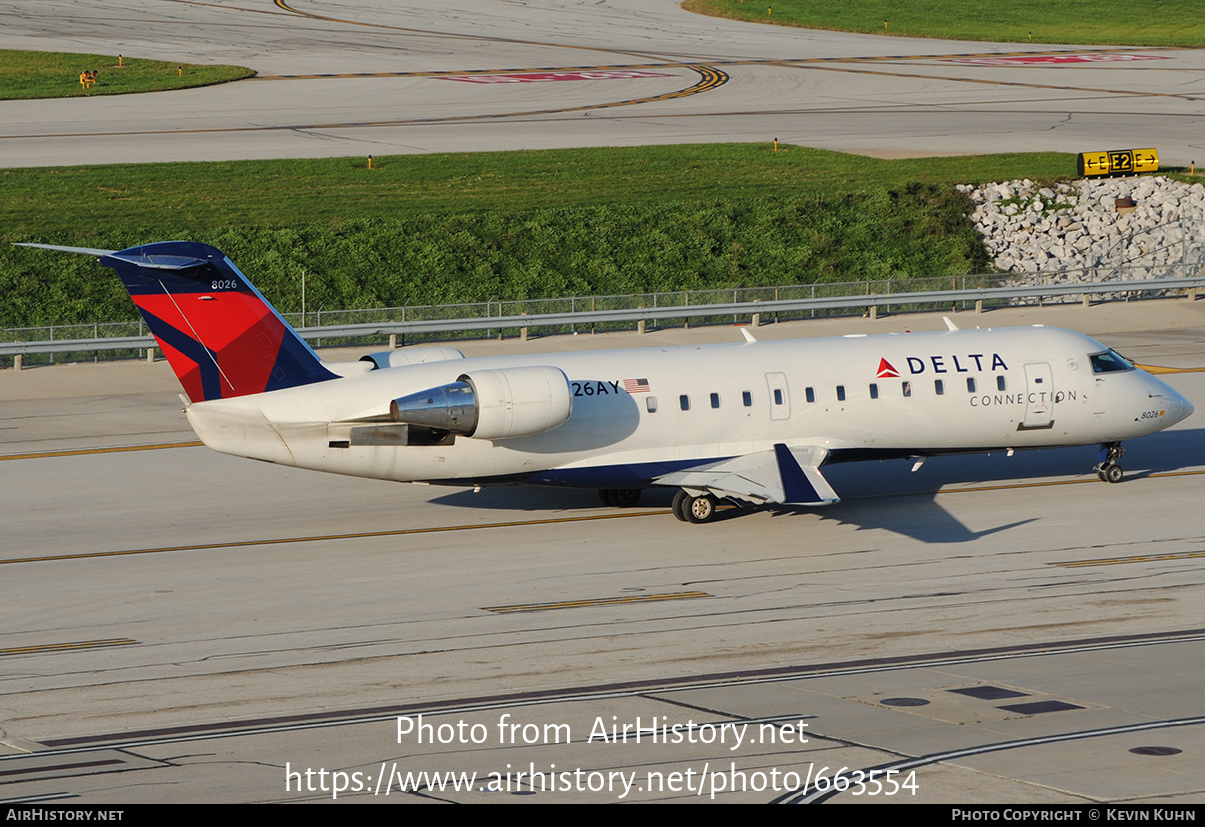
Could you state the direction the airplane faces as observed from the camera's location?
facing away from the viewer and to the right of the viewer
